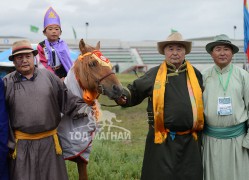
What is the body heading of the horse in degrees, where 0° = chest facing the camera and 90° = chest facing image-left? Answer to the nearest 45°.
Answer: approximately 315°
